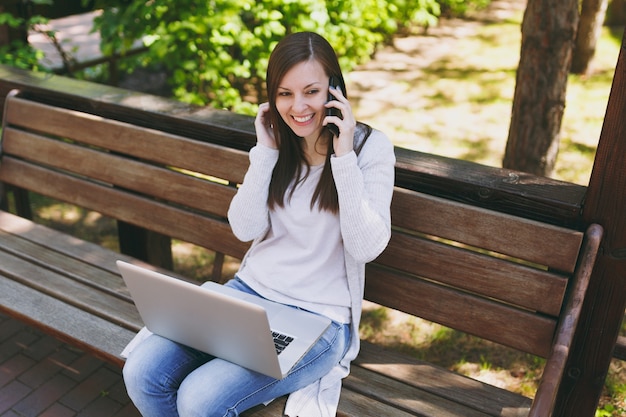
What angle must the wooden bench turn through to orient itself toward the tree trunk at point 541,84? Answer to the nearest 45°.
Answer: approximately 180°

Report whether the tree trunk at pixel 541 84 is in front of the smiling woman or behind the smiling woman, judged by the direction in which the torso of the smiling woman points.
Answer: behind

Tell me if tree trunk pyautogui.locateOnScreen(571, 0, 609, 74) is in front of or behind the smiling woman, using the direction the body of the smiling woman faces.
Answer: behind

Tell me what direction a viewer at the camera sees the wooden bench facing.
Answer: facing the viewer and to the left of the viewer

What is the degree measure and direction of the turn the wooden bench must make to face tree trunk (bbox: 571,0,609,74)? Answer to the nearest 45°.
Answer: approximately 180°
